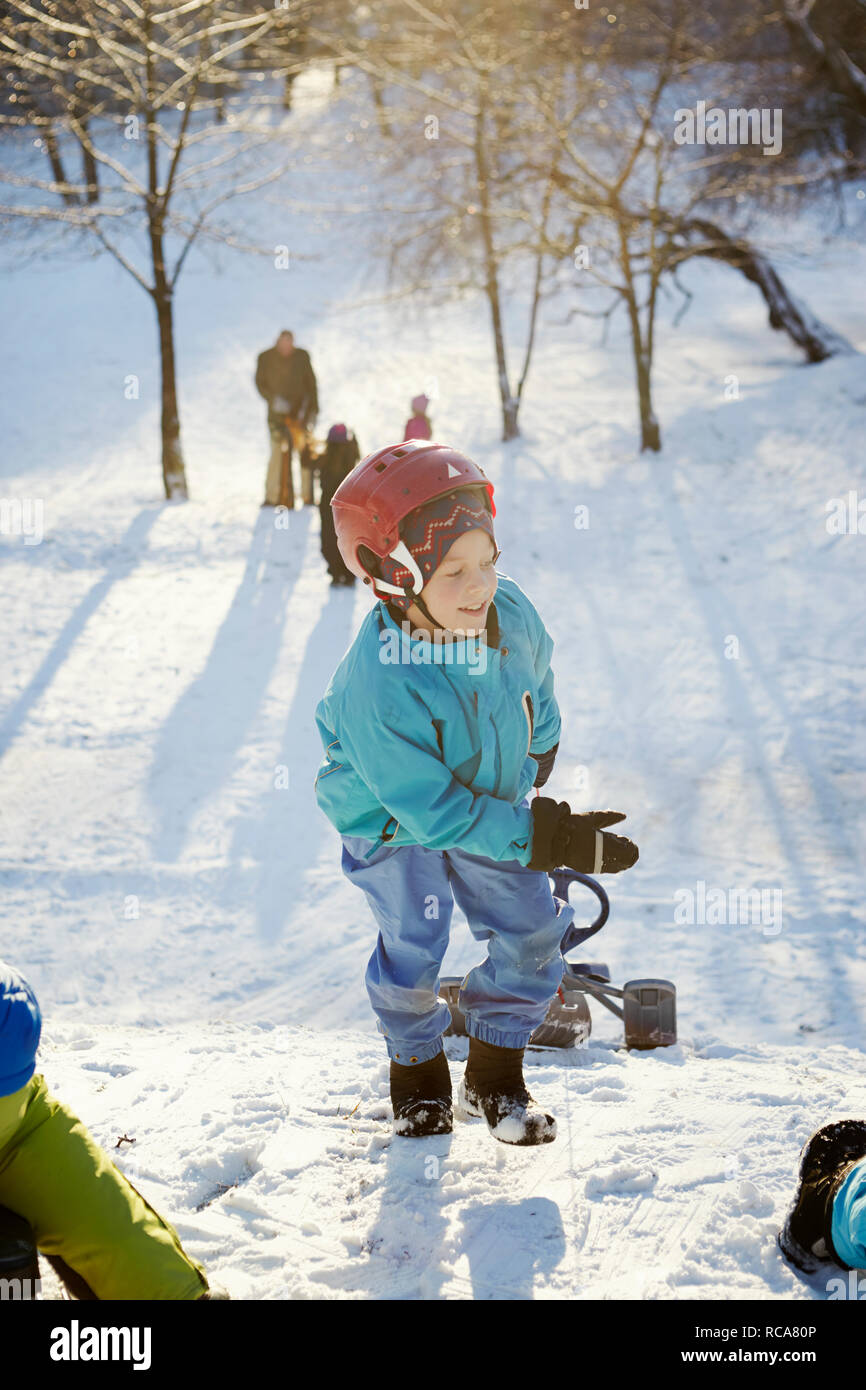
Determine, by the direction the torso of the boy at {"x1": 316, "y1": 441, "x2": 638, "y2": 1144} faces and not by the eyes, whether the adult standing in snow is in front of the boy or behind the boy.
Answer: behind

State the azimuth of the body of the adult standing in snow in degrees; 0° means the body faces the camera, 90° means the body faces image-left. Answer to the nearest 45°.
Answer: approximately 0°

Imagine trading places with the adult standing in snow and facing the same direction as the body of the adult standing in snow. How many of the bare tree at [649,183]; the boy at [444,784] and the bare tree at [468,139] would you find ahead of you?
1

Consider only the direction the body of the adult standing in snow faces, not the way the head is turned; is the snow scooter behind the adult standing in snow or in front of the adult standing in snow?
in front

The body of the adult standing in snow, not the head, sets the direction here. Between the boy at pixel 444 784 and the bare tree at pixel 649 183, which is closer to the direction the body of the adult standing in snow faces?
the boy

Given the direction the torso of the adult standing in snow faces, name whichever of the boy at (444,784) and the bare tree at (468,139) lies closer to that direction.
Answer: the boy

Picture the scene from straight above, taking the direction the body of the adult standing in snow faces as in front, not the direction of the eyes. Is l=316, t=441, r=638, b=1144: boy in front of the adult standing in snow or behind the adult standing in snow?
in front

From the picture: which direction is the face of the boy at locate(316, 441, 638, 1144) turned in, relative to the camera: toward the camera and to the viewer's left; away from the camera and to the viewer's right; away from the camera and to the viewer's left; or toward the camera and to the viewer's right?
toward the camera and to the viewer's right

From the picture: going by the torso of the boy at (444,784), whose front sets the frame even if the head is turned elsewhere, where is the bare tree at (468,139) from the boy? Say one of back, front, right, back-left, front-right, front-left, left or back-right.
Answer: back-left

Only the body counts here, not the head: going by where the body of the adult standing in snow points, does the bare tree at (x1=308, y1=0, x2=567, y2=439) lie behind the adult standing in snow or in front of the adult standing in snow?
behind

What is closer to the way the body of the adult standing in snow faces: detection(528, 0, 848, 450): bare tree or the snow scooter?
the snow scooter
